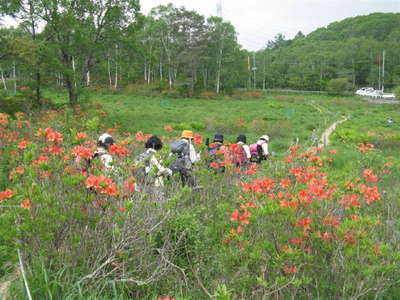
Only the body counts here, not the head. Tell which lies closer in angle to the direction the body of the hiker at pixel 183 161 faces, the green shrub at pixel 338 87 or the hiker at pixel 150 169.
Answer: the green shrub

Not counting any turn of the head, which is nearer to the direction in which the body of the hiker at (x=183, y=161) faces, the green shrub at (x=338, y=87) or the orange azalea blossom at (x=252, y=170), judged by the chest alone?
the green shrub

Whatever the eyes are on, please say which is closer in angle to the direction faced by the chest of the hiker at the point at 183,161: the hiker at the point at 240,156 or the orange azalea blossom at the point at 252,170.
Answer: the hiker

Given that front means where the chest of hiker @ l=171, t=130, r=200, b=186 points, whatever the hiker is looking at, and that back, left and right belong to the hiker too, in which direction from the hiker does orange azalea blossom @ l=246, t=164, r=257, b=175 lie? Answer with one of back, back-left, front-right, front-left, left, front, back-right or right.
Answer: right

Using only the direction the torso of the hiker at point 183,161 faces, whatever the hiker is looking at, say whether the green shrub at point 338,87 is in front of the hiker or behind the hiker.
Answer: in front

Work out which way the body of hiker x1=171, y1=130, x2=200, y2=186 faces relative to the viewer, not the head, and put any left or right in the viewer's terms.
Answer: facing away from the viewer and to the right of the viewer

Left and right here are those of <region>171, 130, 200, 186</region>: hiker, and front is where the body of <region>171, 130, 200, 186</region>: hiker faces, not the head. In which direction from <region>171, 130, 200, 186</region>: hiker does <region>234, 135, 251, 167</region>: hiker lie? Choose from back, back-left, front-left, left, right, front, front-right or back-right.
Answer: front
